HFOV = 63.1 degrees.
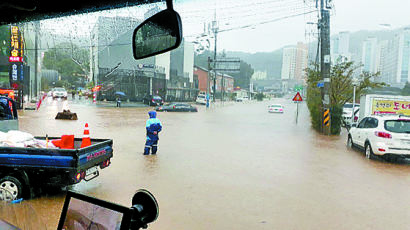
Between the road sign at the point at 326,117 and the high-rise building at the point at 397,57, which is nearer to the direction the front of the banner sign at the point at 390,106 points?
the road sign

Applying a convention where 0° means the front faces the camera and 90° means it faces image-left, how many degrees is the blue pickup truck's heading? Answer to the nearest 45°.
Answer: approximately 135°

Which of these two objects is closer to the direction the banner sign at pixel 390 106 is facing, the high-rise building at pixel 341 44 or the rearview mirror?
the rearview mirror

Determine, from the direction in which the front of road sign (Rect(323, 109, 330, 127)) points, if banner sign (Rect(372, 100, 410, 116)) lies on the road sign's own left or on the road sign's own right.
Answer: on the road sign's own left

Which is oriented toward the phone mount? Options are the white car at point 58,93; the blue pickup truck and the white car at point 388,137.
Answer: the white car at point 58,93
